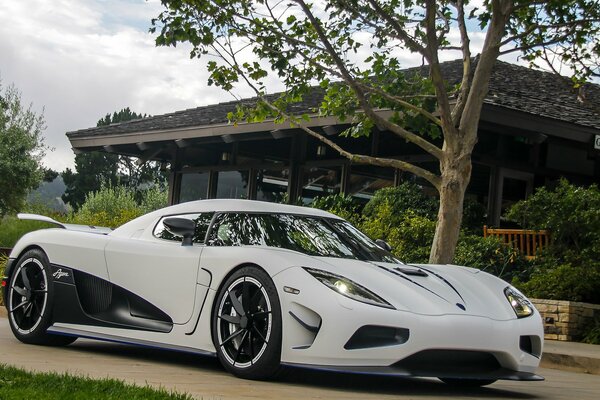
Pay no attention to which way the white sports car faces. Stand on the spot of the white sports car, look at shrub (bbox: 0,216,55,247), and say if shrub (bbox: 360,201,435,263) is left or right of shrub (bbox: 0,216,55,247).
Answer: right

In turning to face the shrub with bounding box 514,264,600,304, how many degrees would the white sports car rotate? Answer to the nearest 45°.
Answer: approximately 90° to its left

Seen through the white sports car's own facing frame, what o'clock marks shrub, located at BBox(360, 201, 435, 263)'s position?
The shrub is roughly at 8 o'clock from the white sports car.

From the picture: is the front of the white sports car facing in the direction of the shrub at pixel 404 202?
no

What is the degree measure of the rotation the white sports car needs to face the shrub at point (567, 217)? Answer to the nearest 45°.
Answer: approximately 90° to its left

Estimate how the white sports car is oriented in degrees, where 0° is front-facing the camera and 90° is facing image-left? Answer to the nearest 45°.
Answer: approximately 315°

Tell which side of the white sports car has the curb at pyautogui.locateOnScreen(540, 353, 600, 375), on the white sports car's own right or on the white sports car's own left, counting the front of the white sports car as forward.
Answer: on the white sports car's own left

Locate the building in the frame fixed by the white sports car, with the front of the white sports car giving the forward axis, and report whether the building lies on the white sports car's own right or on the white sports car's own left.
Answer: on the white sports car's own left

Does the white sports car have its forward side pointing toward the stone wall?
no

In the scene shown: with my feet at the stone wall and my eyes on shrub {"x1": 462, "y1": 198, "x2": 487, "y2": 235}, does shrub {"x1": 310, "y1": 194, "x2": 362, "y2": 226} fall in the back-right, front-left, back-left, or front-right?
front-left

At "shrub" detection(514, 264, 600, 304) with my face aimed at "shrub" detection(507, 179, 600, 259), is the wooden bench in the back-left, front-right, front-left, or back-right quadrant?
front-left

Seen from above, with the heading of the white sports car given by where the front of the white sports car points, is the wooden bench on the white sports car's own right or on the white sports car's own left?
on the white sports car's own left
